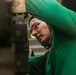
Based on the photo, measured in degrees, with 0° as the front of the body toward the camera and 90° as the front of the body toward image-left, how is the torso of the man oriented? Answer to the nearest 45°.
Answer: approximately 45°
